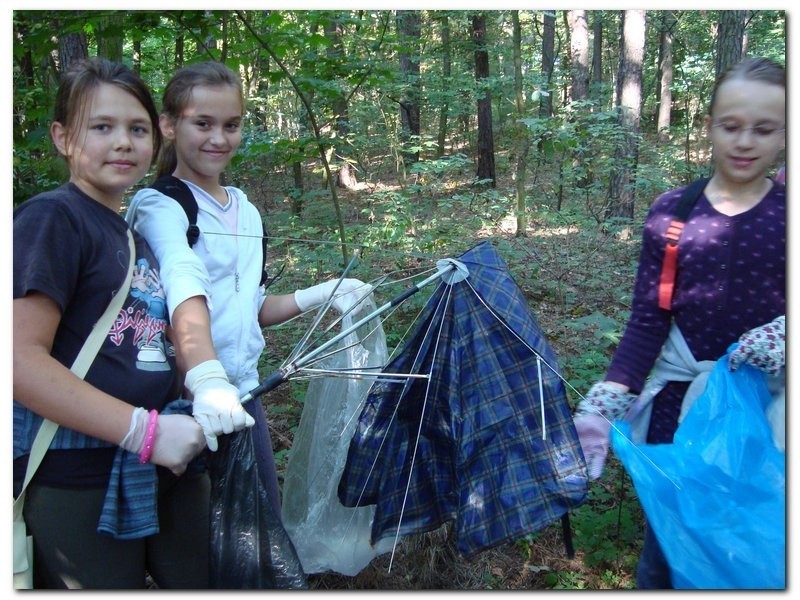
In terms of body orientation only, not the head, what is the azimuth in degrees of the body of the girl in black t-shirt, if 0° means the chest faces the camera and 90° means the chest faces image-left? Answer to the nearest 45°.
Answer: approximately 315°

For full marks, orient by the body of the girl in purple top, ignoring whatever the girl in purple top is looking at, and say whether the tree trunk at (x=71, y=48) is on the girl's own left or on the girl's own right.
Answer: on the girl's own right

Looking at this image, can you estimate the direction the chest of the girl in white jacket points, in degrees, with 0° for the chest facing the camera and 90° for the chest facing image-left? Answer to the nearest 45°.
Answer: approximately 315°

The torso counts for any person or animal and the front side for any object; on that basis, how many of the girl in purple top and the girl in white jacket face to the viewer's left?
0

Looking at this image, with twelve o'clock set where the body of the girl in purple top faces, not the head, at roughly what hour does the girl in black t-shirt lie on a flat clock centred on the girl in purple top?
The girl in black t-shirt is roughly at 2 o'clock from the girl in purple top.

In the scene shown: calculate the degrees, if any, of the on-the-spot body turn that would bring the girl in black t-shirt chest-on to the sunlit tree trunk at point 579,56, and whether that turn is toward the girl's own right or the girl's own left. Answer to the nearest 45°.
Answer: approximately 90° to the girl's own left

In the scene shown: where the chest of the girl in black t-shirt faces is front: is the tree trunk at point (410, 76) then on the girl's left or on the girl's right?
on the girl's left

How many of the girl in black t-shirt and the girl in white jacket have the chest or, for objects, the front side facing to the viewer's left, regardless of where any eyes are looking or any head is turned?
0

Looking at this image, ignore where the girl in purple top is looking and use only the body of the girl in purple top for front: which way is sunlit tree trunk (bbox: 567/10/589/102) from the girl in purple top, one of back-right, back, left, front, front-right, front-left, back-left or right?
back

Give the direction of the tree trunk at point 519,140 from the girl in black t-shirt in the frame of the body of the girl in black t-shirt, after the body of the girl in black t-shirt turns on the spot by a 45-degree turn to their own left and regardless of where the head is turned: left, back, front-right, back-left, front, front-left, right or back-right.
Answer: front-left
